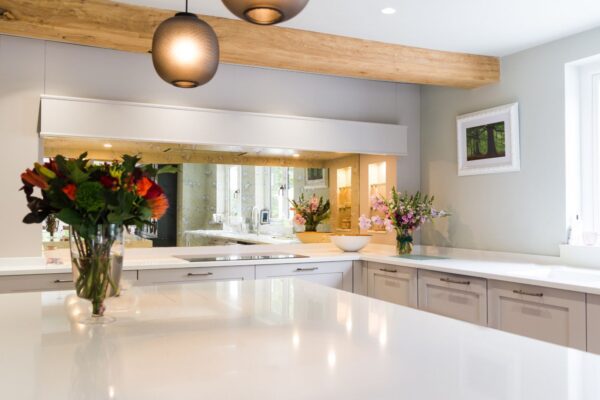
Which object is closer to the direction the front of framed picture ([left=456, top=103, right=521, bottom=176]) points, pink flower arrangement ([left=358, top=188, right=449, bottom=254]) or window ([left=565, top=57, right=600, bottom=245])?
the pink flower arrangement

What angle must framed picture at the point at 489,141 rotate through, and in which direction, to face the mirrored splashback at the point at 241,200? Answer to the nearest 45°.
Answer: approximately 45° to its right

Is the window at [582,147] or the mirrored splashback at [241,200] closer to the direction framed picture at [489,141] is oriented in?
the mirrored splashback

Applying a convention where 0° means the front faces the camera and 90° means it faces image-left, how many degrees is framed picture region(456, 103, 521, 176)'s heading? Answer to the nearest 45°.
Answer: approximately 45°

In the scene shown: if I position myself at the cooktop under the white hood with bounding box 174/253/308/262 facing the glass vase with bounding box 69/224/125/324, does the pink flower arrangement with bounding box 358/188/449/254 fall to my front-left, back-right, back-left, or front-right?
back-left

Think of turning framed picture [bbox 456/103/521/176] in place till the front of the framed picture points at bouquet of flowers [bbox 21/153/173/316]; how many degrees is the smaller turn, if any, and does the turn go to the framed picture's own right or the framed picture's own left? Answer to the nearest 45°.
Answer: approximately 45° to the framed picture's own left

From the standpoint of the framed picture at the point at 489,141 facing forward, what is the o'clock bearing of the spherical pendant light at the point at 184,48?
The spherical pendant light is roughly at 11 o'clock from the framed picture.

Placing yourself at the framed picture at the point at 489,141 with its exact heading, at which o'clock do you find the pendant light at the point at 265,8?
The pendant light is roughly at 11 o'clock from the framed picture.
